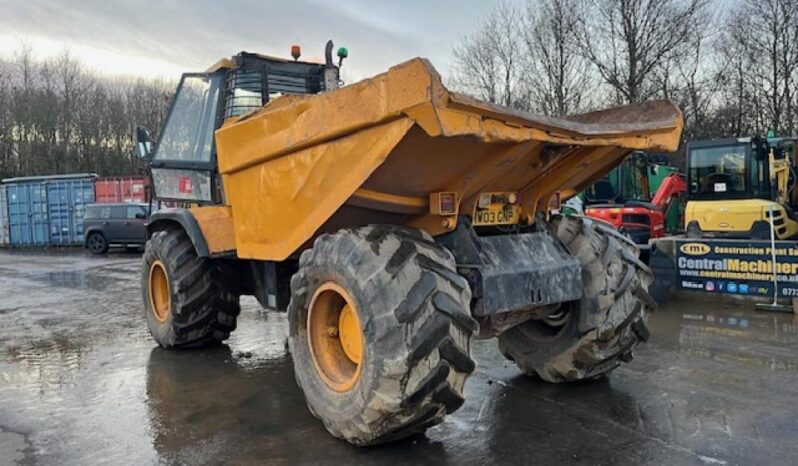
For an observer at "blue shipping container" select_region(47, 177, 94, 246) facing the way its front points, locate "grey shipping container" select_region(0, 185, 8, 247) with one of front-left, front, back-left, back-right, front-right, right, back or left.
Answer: back-right

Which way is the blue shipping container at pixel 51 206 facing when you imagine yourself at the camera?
facing the viewer

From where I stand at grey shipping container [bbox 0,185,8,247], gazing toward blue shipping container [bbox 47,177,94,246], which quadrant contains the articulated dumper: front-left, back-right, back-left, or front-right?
front-right

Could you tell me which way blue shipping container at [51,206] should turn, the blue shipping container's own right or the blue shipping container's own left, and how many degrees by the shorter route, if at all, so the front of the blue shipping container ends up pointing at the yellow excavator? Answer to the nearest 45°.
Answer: approximately 45° to the blue shipping container's own left
